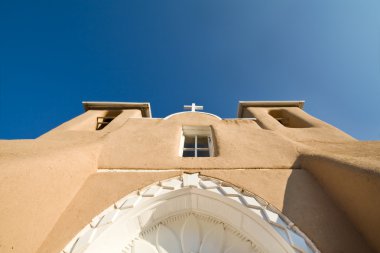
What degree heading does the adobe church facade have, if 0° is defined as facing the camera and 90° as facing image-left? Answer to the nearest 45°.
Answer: approximately 0°
